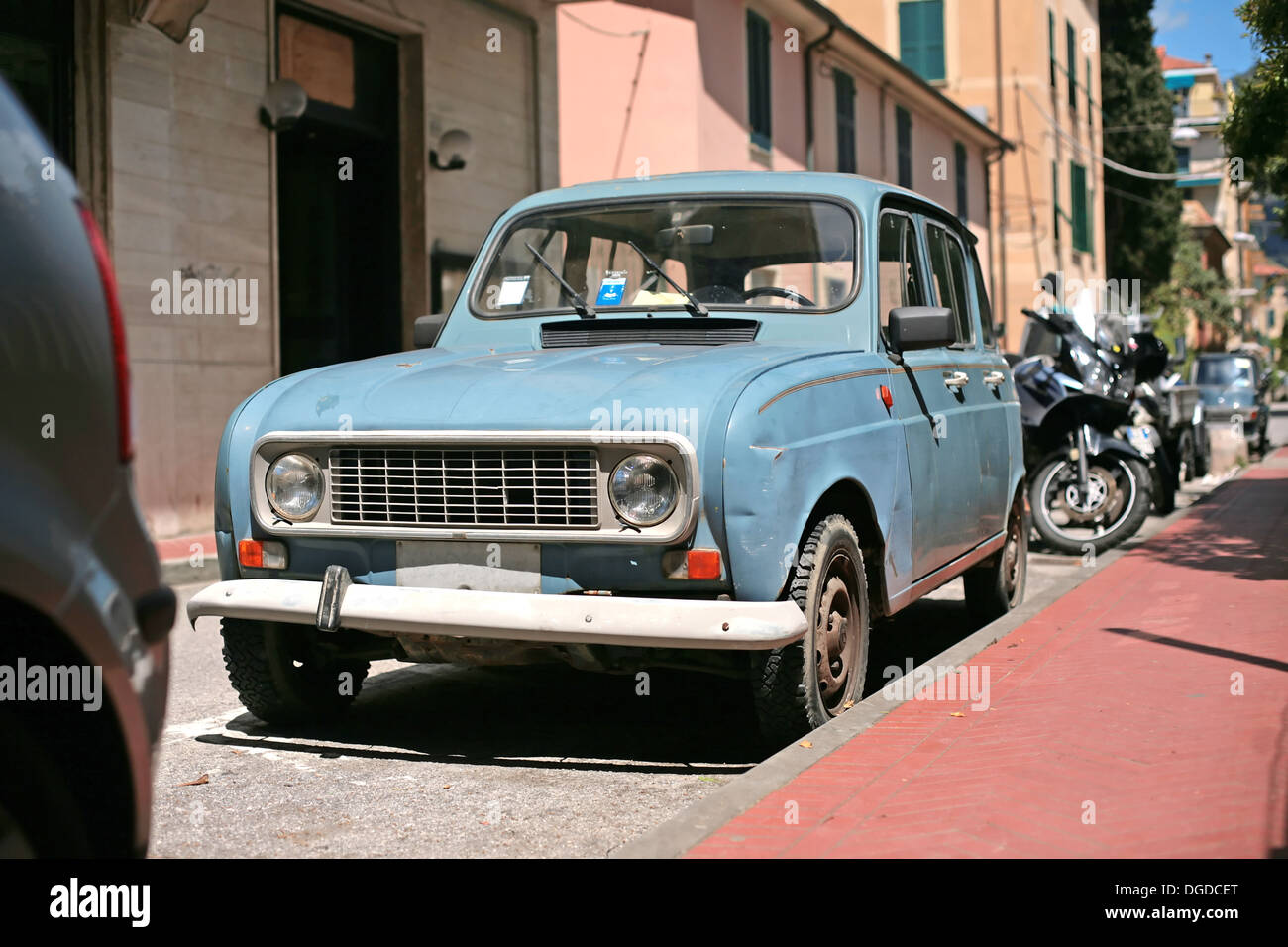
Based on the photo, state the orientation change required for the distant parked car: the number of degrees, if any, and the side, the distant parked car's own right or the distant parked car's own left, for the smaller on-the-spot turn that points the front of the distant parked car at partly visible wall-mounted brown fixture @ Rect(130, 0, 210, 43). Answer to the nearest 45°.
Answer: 0° — it already faces it

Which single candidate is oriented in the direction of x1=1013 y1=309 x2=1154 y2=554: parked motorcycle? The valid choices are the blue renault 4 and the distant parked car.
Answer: the distant parked car

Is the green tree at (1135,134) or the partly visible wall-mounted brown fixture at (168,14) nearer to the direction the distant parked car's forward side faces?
the partly visible wall-mounted brown fixture

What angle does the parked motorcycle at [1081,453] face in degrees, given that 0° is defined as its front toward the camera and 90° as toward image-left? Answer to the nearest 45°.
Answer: approximately 315°

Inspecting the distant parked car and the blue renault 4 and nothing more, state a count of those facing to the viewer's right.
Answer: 0

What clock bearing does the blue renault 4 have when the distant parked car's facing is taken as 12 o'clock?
The blue renault 4 is roughly at 12 o'clock from the distant parked car.

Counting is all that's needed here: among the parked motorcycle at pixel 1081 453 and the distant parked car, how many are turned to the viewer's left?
0

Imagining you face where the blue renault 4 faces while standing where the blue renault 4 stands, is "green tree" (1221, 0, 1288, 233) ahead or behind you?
behind

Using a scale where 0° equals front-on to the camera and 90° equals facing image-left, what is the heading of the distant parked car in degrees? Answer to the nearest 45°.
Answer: approximately 0°
